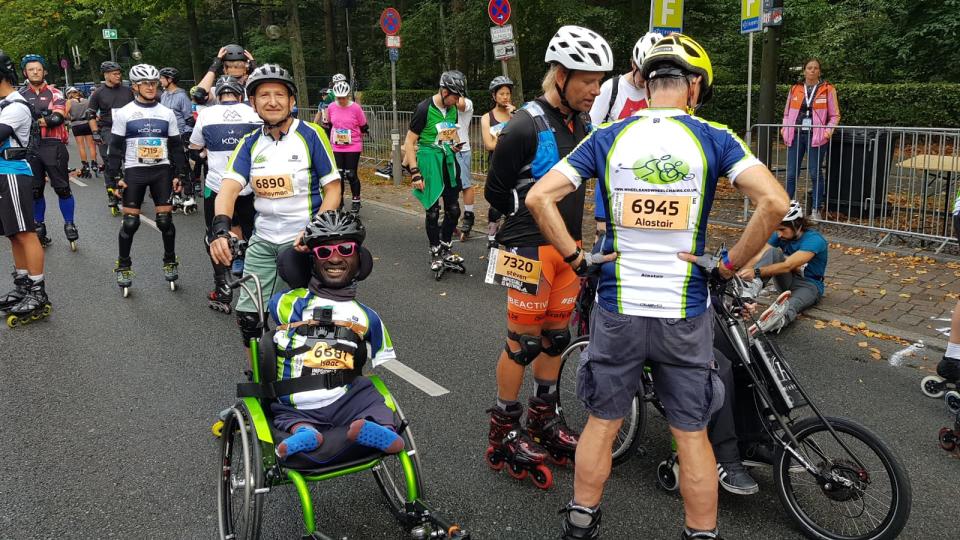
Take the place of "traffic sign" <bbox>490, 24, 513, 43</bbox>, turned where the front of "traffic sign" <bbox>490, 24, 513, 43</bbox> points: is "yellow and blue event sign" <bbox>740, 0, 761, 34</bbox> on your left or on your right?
on your left

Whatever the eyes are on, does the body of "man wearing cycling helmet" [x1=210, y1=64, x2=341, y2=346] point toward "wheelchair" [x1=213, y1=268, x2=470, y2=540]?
yes

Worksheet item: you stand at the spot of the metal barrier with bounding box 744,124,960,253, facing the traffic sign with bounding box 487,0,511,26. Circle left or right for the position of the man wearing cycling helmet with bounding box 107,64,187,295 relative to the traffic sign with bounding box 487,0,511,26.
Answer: left

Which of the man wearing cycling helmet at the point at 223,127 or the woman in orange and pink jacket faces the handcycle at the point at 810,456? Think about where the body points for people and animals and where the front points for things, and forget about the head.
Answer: the woman in orange and pink jacket

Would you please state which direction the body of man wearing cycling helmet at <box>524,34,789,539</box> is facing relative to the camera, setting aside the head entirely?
away from the camera

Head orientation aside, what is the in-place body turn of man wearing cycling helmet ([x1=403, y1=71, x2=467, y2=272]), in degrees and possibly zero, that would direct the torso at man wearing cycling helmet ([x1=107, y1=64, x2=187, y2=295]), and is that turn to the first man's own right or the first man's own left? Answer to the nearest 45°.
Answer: approximately 135° to the first man's own right
